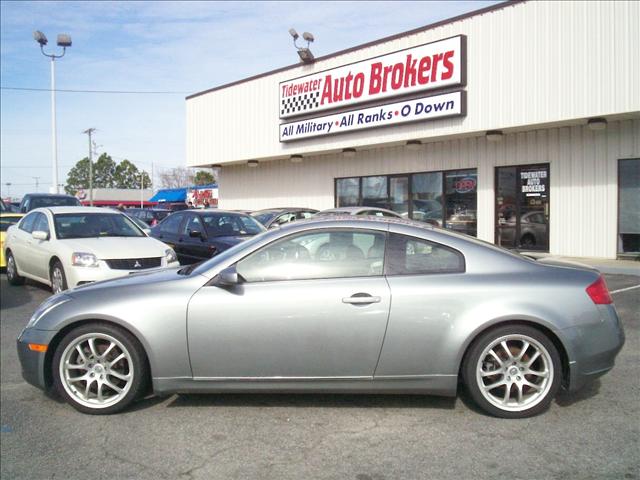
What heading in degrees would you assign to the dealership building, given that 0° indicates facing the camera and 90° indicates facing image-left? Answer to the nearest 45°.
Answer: approximately 45°

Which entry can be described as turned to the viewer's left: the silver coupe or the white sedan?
the silver coupe

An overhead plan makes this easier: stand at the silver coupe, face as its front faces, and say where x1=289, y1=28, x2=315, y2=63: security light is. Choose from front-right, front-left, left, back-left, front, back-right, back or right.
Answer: right

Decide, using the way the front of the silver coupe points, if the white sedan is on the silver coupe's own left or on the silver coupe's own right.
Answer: on the silver coupe's own right

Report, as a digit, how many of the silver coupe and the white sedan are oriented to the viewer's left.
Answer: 1

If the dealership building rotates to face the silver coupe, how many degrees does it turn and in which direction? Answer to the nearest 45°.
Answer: approximately 45° to its left

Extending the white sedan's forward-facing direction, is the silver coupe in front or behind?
in front

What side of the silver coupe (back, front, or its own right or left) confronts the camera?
left

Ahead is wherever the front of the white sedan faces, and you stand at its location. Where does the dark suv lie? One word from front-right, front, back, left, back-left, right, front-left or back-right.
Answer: back-left

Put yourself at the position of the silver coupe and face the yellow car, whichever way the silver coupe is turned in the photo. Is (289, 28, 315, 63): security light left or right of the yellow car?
right

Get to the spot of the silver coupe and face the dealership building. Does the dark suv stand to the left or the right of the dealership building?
left

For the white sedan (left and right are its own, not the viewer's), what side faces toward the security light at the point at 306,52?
left
